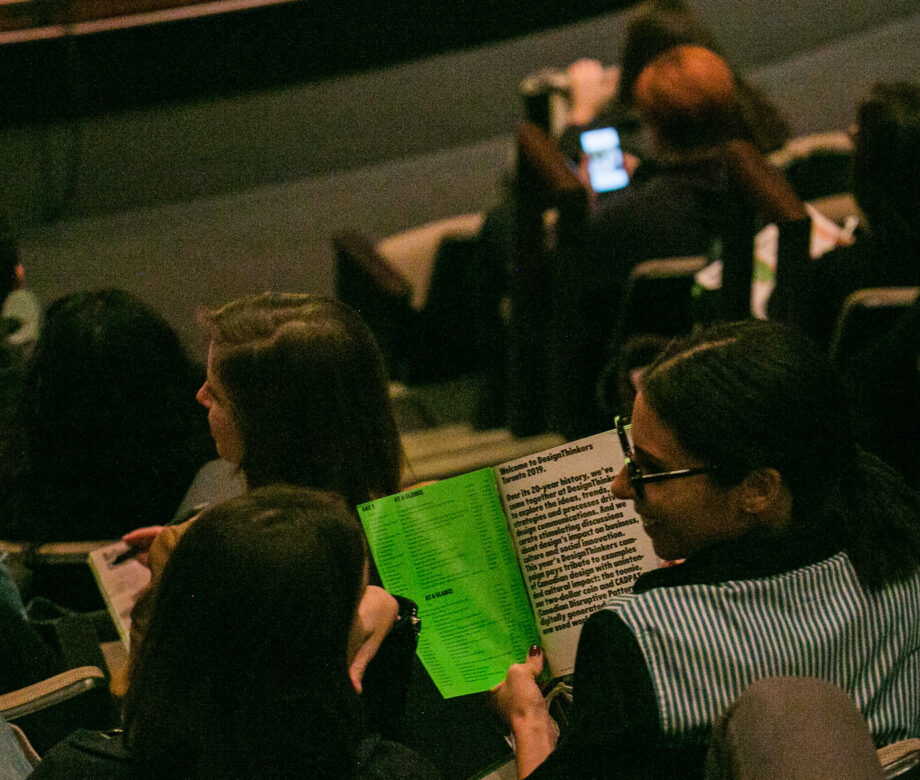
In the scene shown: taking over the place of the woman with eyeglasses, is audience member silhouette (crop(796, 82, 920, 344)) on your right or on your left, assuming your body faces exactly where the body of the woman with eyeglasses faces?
on your right

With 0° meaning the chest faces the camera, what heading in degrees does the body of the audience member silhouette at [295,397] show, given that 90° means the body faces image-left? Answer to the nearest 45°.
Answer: approximately 135°

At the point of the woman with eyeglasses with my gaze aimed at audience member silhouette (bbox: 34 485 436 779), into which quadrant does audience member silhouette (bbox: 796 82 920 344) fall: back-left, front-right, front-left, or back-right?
back-right

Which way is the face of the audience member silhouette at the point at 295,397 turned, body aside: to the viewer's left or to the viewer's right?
to the viewer's left

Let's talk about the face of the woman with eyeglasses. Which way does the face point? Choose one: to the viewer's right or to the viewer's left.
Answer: to the viewer's left

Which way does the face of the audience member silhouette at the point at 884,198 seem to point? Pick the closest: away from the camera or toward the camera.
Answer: away from the camera

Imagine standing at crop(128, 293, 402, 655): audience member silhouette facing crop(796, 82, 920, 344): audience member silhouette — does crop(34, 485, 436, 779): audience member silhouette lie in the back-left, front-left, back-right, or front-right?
back-right

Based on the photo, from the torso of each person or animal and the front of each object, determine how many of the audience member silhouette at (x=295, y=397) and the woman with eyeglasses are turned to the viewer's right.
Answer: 0

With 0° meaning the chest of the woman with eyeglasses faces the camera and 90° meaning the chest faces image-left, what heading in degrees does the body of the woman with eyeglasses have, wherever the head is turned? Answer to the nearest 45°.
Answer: approximately 135°
